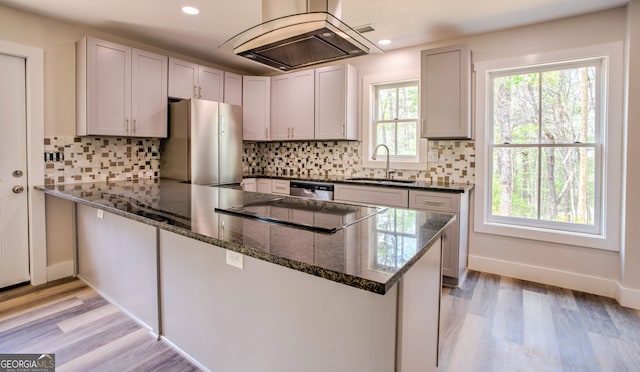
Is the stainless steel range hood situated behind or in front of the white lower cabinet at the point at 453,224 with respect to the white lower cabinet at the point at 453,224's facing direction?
in front

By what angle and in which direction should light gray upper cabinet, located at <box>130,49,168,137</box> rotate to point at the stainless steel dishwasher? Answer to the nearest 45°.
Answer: approximately 45° to its left

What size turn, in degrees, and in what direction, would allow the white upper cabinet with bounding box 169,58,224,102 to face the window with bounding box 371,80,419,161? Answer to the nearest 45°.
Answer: approximately 45° to its left

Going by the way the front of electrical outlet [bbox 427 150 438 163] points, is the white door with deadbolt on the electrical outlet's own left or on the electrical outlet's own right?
on the electrical outlet's own right

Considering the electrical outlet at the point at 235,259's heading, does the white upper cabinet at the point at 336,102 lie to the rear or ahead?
to the rear

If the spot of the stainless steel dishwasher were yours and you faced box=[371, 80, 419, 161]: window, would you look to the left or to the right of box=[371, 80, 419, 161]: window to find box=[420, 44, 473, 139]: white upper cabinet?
right

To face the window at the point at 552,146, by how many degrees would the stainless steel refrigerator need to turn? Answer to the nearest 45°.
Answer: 0° — it already faces it

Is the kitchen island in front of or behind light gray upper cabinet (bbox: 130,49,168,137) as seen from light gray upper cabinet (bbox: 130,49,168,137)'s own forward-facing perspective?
in front

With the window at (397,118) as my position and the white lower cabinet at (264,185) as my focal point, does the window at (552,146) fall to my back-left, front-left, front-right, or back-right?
back-left

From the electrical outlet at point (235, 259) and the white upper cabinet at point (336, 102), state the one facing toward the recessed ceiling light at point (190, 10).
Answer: the white upper cabinet

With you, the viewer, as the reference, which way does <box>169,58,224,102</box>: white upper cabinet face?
facing the viewer and to the right of the viewer

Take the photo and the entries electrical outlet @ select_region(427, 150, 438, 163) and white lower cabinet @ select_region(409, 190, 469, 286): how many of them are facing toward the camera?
2

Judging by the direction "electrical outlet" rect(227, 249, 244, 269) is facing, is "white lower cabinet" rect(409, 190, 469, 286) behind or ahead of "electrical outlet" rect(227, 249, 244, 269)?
behind
